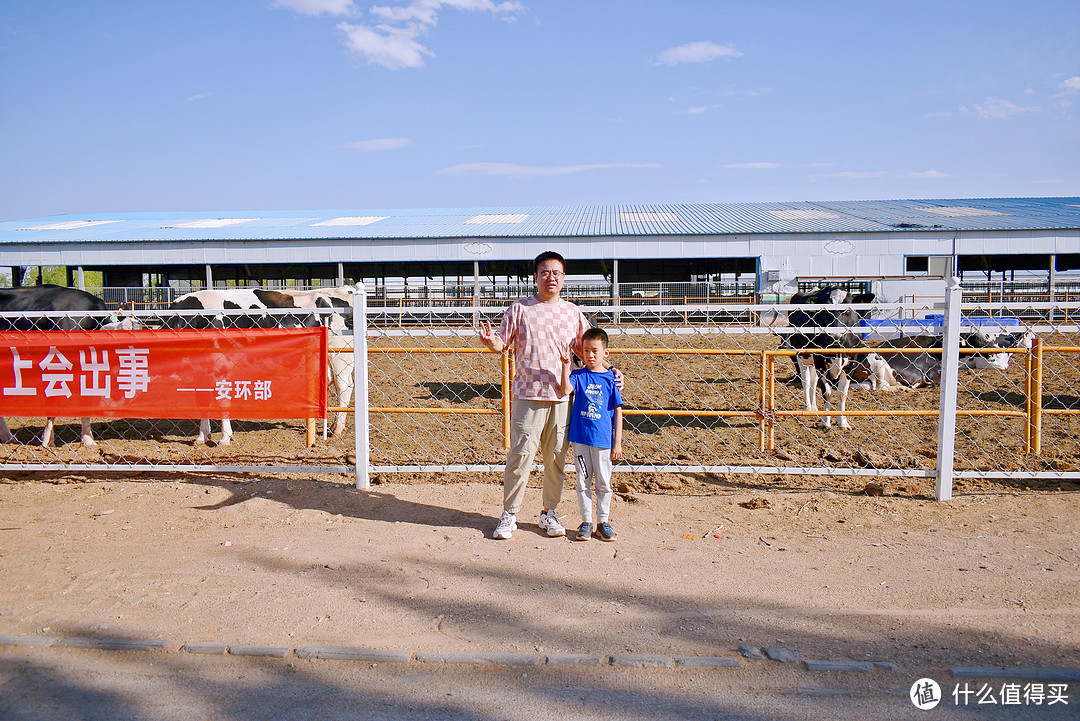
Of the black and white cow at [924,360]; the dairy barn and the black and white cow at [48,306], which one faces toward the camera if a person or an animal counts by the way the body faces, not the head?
the dairy barn

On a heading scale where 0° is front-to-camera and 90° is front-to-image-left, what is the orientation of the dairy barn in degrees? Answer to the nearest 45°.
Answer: approximately 0°

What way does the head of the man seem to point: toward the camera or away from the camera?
toward the camera

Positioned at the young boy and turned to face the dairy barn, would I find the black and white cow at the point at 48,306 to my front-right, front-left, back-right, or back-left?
front-left

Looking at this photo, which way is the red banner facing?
toward the camera

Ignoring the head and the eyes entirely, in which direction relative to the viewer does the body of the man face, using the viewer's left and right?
facing the viewer

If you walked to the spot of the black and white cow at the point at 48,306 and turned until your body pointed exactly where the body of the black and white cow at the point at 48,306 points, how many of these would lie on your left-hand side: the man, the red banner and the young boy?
0

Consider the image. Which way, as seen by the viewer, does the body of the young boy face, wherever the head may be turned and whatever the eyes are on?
toward the camera
